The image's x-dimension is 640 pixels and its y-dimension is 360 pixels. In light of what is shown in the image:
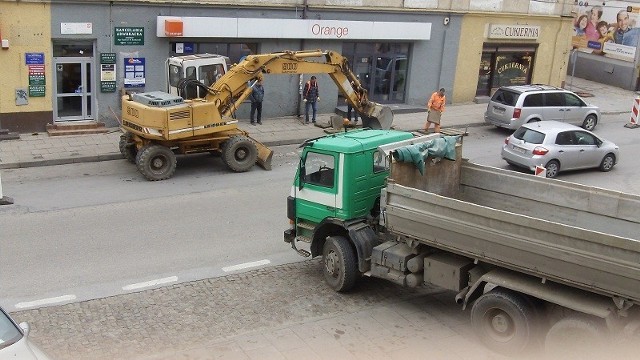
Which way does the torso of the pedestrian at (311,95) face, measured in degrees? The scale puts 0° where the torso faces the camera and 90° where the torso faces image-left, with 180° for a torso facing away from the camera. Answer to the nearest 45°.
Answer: approximately 0°

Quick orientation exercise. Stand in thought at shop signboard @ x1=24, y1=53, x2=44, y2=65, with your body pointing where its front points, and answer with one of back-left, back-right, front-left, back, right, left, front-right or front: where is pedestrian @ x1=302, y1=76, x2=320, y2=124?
left

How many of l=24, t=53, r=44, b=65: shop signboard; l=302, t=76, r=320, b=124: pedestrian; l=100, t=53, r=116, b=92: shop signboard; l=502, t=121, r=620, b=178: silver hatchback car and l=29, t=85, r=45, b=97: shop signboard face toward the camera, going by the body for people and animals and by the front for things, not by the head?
4

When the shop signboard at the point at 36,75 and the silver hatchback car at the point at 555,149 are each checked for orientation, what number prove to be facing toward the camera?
1

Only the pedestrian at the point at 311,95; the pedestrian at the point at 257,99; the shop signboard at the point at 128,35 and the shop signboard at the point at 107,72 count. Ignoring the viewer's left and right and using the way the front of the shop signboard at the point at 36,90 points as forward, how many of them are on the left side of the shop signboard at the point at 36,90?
4

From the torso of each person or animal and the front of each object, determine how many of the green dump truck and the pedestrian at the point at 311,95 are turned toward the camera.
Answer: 1

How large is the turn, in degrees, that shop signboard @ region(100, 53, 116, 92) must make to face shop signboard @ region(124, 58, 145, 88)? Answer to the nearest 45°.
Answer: approximately 90° to its left
